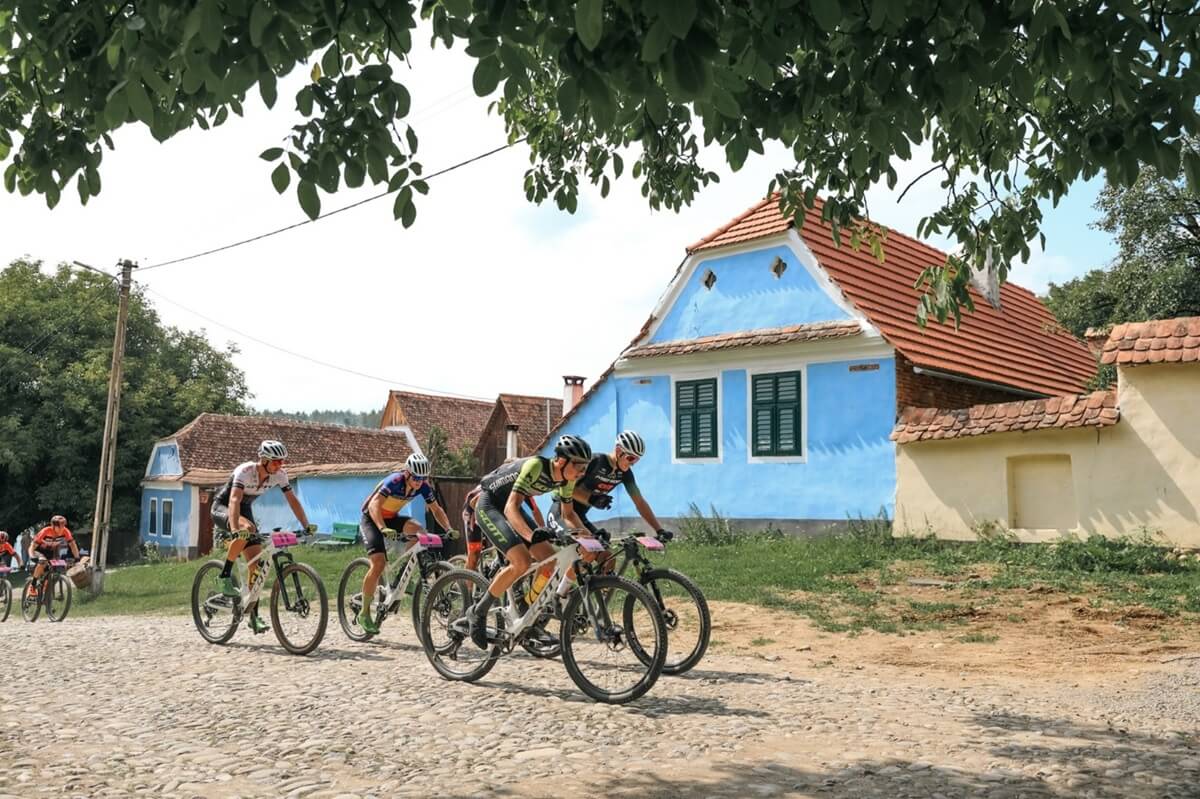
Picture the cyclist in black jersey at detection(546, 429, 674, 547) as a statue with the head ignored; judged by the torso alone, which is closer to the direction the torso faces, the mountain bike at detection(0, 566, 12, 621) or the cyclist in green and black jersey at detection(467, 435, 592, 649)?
the cyclist in green and black jersey

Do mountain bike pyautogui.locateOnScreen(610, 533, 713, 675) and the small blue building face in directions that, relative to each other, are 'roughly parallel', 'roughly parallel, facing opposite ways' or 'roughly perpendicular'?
roughly perpendicular

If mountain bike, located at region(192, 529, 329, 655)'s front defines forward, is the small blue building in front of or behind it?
behind

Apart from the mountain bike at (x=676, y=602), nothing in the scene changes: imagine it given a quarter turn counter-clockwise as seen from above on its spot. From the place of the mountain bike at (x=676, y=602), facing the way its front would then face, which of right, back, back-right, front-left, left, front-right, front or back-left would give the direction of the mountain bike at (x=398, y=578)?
left

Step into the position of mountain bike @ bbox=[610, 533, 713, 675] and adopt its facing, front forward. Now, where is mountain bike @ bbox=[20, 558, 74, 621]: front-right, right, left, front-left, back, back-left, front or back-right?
back

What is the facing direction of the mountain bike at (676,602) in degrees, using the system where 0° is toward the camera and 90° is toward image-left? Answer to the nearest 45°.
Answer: approximately 315°

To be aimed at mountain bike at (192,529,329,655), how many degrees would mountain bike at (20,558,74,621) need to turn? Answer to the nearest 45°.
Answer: approximately 45° to its right

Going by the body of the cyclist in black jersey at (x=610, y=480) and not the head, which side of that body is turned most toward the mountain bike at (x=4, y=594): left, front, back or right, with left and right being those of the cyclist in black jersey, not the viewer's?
back

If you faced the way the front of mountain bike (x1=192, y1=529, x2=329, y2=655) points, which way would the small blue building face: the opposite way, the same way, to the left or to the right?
to the right

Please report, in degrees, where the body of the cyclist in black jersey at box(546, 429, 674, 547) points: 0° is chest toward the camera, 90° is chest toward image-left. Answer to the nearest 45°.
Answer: approximately 315°

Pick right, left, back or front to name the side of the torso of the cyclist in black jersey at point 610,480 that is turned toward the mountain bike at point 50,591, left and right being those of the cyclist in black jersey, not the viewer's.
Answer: back
